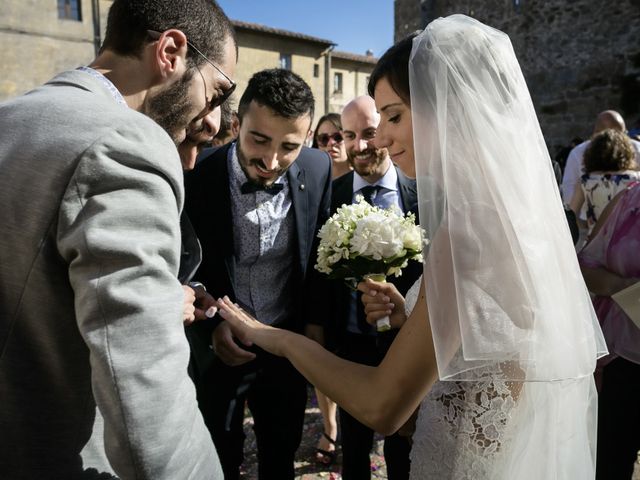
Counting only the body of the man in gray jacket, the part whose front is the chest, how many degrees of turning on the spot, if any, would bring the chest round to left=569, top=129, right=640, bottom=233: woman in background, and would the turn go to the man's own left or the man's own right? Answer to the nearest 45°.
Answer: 0° — they already face them

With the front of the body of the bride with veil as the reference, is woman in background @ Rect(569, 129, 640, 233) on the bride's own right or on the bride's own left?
on the bride's own right

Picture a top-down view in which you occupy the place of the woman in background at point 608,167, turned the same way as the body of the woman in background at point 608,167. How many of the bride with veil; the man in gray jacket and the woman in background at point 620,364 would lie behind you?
3

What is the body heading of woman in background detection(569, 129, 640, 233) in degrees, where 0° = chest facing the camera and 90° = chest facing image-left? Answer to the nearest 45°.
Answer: approximately 180°

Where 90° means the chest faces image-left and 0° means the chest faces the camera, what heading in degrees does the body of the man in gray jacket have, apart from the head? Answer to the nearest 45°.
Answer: approximately 225°

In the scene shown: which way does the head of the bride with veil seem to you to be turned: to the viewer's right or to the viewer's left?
to the viewer's left

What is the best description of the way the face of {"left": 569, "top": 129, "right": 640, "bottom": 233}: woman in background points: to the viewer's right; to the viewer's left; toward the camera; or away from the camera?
away from the camera

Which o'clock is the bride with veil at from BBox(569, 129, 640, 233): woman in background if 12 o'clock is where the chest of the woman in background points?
The bride with veil is roughly at 6 o'clock from the woman in background.

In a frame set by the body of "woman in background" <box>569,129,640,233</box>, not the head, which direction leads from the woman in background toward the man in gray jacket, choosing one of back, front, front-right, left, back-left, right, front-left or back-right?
back

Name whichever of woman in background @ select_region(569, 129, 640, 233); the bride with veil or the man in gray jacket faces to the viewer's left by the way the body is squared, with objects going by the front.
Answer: the bride with veil

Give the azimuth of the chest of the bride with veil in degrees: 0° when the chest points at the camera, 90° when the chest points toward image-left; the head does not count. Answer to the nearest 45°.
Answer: approximately 90°

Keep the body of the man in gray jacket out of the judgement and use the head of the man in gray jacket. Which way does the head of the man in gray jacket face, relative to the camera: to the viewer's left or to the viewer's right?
to the viewer's right

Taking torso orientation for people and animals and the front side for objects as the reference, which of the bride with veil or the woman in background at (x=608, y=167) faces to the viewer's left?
the bride with veil
